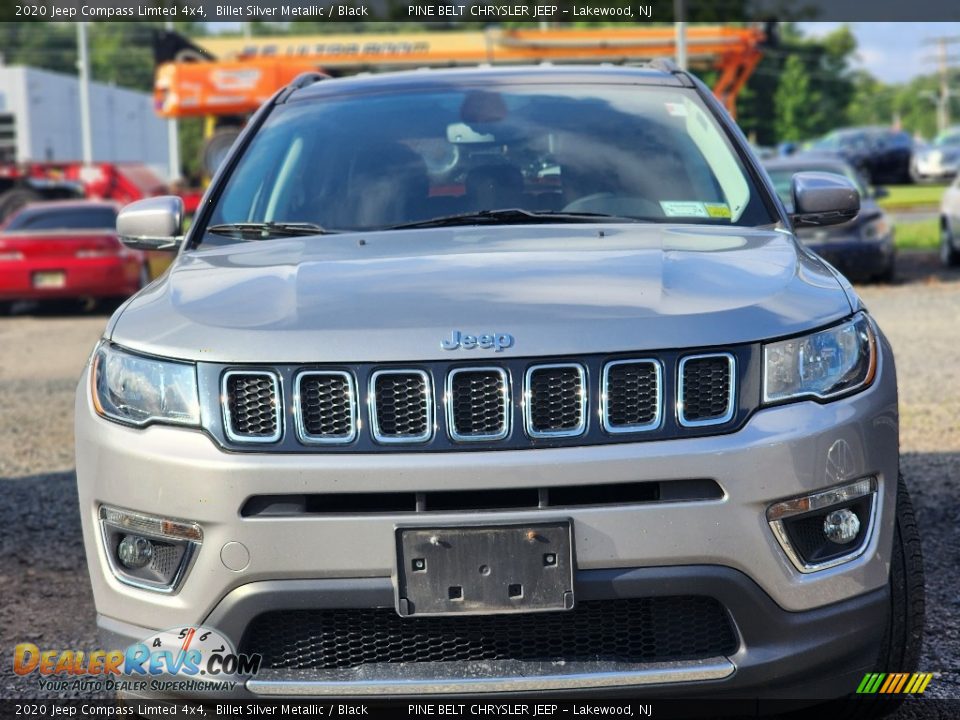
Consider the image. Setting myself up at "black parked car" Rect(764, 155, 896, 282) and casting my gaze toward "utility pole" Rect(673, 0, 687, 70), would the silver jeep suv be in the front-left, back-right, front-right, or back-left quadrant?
back-left

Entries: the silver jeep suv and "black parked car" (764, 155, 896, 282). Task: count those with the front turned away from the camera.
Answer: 0

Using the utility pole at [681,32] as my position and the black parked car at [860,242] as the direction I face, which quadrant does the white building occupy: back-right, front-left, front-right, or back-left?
back-right

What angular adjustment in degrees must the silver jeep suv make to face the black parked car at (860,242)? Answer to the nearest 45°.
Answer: approximately 180°

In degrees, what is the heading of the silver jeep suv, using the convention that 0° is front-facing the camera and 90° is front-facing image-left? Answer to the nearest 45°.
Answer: approximately 0°

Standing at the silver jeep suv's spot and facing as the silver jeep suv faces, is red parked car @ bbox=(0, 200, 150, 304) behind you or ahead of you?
behind

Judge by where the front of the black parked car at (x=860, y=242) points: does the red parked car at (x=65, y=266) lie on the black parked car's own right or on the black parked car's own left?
on the black parked car's own right

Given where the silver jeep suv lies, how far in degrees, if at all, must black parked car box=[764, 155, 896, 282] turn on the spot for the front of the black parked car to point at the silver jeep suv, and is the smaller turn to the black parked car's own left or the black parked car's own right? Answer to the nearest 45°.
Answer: approximately 45° to the black parked car's own right

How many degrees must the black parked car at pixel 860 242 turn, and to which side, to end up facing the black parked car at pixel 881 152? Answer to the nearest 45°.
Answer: approximately 135° to its left

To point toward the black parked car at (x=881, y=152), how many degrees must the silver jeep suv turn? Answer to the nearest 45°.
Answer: approximately 180°
